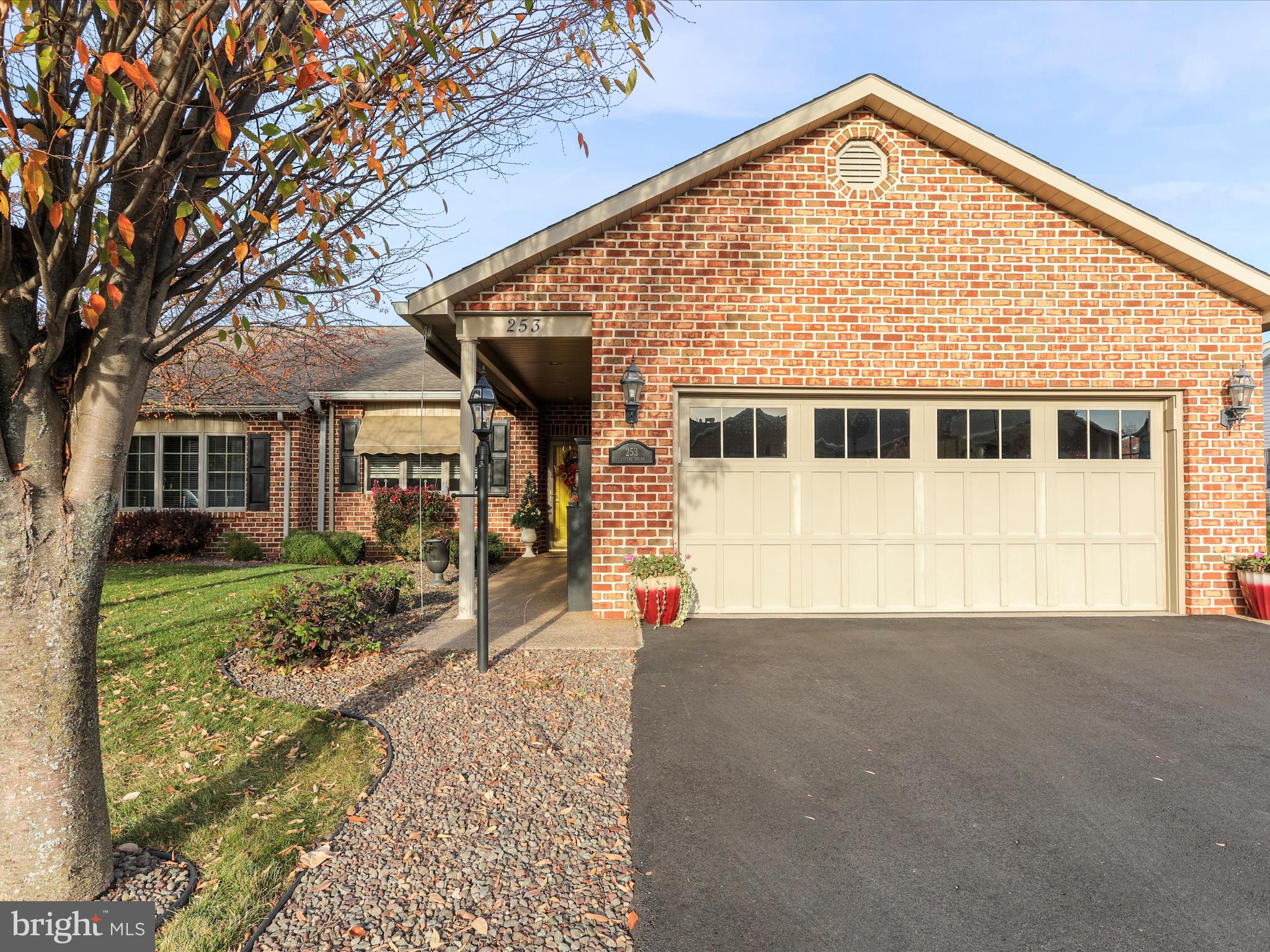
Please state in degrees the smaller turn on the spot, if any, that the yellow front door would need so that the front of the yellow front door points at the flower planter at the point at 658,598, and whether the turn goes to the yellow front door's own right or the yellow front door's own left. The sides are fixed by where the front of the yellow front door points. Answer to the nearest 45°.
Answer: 0° — it already faces it

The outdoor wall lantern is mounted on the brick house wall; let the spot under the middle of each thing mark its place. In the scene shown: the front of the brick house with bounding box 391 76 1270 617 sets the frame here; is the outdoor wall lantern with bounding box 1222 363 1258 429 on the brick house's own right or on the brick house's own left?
on the brick house's own left

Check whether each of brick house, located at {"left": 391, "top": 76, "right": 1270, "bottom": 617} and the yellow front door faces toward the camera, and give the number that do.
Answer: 2

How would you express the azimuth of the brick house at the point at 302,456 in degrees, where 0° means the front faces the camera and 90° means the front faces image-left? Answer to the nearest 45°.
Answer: approximately 0°

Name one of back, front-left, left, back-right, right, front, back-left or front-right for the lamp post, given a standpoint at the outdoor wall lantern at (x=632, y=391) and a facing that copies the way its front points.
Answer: front-right

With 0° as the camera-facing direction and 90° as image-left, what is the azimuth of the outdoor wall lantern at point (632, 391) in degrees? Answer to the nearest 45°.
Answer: approximately 0°

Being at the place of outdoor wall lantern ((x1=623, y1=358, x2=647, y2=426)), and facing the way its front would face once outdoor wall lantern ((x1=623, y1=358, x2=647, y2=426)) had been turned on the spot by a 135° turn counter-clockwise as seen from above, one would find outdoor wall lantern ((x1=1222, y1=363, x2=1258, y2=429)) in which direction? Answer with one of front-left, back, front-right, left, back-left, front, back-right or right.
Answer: front-right

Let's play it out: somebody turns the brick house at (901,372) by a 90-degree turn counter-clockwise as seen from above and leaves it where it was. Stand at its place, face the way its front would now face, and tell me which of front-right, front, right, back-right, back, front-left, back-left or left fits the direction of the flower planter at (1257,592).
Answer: front

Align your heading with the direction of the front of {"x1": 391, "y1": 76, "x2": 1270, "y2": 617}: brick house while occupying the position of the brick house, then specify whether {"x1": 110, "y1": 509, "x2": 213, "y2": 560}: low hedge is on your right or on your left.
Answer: on your right

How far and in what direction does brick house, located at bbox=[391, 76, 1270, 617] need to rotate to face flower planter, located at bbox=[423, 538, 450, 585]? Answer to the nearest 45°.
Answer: approximately 90° to its right

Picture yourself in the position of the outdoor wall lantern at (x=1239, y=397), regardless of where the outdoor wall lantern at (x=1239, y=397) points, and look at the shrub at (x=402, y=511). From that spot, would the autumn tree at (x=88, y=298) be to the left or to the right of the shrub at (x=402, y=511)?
left

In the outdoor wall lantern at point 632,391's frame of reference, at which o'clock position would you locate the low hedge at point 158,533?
The low hedge is roughly at 4 o'clock from the outdoor wall lantern.
